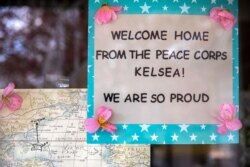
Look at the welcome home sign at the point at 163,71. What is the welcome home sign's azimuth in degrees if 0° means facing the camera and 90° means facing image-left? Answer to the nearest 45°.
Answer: approximately 0°

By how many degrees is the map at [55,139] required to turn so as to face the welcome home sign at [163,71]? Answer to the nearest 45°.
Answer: approximately 90° to its left

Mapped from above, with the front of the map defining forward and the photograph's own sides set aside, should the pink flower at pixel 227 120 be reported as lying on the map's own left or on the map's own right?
on the map's own left

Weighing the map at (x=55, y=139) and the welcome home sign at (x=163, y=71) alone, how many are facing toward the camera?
2

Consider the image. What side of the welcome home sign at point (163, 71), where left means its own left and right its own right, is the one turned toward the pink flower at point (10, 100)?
right

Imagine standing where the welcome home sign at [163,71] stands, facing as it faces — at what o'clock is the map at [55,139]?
The map is roughly at 3 o'clock from the welcome home sign.
